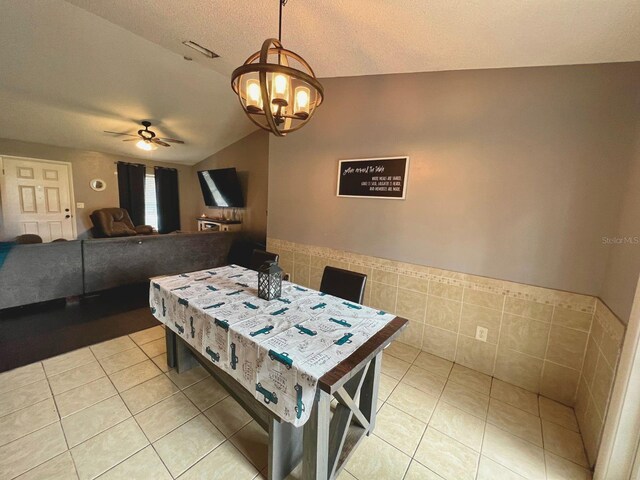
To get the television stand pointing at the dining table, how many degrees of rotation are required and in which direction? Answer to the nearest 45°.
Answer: approximately 45° to its left

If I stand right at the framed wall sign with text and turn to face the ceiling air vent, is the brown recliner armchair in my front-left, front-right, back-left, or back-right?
front-right

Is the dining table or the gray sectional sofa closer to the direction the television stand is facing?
the gray sectional sofa

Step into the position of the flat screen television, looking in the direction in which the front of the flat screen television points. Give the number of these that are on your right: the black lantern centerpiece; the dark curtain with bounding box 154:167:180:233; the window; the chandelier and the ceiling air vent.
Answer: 2

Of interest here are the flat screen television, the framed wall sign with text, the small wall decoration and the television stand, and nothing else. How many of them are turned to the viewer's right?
0

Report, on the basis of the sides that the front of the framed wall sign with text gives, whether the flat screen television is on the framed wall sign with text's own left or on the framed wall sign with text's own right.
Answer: on the framed wall sign with text's own right

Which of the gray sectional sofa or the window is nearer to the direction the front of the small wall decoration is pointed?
the gray sectional sofa

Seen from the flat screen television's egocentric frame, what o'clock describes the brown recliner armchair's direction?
The brown recliner armchair is roughly at 2 o'clock from the flat screen television.

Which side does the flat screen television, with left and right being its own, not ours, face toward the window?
right

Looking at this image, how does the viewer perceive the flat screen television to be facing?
facing the viewer and to the left of the viewer

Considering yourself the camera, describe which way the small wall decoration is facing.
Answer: facing the viewer

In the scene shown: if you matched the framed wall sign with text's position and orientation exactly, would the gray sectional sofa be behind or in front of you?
in front

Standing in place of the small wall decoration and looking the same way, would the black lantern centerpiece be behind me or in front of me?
in front

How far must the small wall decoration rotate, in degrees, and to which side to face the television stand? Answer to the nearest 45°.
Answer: approximately 45° to its left

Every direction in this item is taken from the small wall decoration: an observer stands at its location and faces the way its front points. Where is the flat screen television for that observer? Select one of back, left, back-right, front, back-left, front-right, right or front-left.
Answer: front-left

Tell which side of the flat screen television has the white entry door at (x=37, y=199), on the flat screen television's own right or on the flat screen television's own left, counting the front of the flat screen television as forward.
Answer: on the flat screen television's own right
